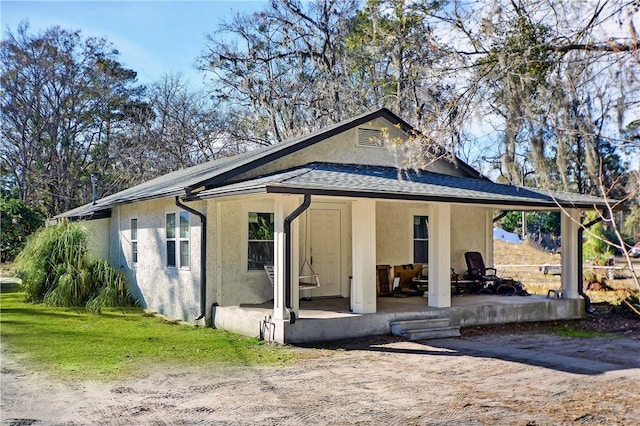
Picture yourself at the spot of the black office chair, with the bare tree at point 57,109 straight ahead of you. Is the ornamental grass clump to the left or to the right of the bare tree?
left

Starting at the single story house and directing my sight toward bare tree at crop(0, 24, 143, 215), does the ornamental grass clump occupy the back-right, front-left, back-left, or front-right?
front-left

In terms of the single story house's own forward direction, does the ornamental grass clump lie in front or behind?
behind

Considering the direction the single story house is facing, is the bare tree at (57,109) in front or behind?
behind
